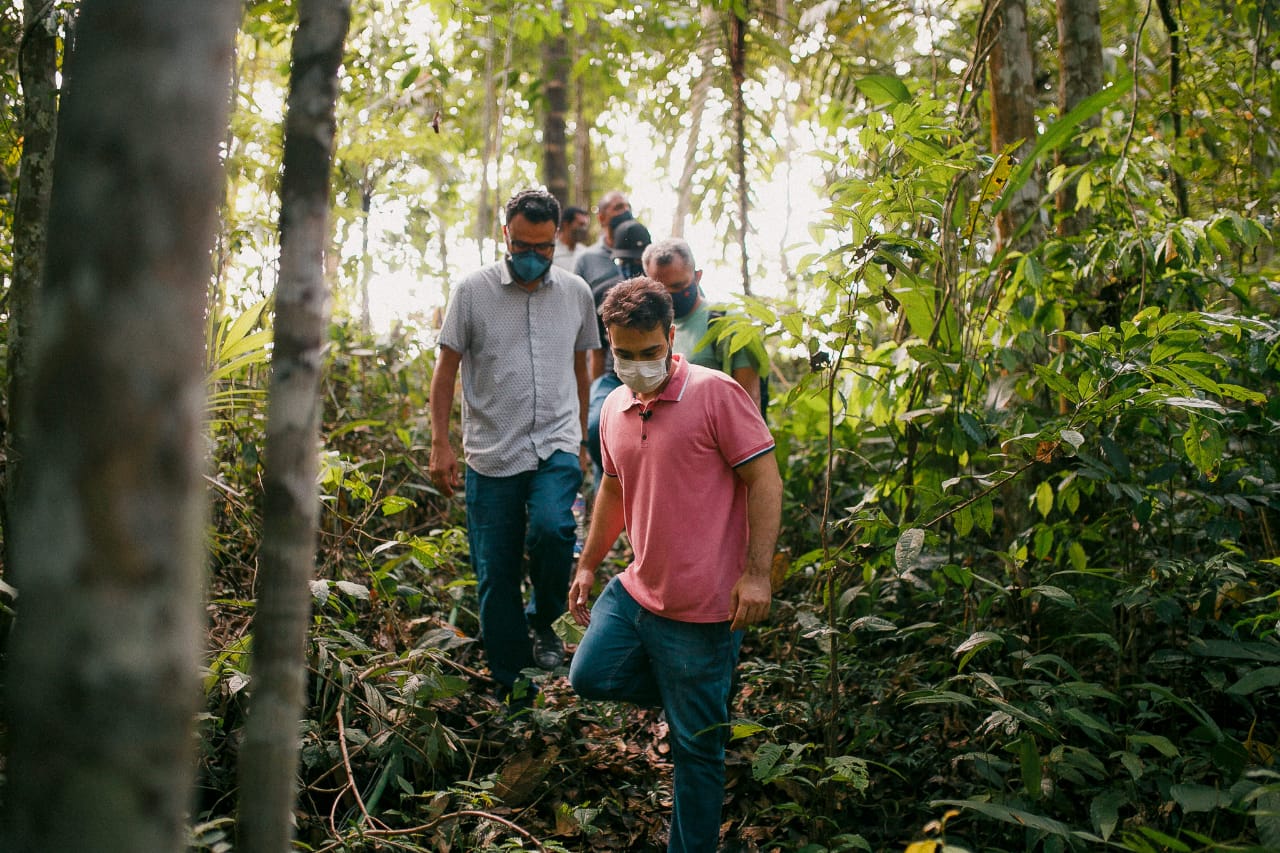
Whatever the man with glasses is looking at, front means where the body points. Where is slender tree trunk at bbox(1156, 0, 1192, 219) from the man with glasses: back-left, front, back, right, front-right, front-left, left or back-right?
left

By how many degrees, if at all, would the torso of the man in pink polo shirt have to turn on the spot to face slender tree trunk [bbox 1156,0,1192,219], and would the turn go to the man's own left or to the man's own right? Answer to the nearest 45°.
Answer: approximately 180°

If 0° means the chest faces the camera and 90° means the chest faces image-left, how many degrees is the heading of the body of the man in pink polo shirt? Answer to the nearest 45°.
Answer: approximately 45°

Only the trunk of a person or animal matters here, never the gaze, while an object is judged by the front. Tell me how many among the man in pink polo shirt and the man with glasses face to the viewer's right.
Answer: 0

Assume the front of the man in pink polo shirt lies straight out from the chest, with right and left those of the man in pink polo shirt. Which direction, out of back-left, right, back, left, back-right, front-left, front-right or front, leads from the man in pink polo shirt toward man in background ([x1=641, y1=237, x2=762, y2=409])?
back-right

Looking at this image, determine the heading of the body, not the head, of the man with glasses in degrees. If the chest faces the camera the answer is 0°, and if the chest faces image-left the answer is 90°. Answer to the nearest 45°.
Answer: approximately 0°

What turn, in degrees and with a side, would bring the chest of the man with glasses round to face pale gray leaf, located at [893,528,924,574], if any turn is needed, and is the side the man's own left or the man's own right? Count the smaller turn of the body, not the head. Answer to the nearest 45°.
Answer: approximately 45° to the man's own left

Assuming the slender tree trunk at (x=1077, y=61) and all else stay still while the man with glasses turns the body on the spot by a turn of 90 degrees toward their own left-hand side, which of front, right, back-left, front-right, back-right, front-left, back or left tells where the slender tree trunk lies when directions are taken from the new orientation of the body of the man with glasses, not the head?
front

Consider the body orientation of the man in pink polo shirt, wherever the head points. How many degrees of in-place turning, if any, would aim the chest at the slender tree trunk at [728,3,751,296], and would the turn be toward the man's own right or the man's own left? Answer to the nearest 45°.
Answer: approximately 135° to the man's own right

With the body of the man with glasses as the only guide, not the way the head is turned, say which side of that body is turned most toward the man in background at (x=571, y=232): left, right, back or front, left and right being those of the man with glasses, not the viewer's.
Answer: back

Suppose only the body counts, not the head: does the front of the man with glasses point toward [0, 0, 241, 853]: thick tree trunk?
yes

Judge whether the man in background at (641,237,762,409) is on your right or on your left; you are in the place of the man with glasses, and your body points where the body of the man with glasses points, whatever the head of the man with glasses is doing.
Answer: on your left
